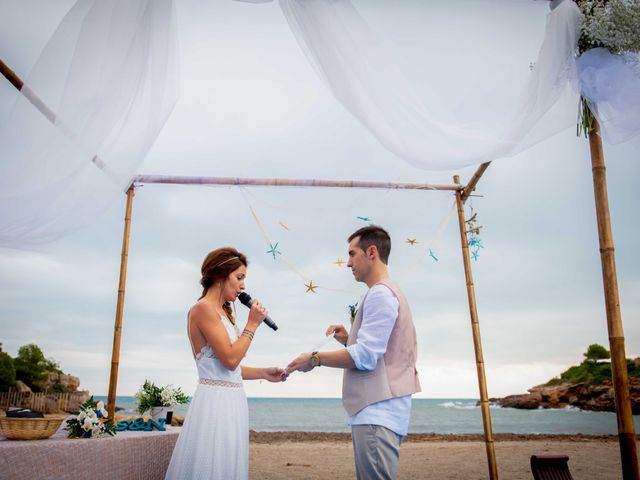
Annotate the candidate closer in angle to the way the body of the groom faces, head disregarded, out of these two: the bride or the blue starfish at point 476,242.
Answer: the bride

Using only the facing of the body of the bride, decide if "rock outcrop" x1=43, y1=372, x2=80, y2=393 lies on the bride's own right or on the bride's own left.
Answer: on the bride's own left

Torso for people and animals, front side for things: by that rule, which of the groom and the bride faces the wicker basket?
the groom

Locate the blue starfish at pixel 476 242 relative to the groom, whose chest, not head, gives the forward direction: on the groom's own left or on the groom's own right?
on the groom's own right

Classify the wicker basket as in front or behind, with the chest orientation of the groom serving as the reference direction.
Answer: in front

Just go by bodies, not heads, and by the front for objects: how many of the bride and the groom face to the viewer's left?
1

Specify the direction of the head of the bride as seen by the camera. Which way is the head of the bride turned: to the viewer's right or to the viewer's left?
to the viewer's right

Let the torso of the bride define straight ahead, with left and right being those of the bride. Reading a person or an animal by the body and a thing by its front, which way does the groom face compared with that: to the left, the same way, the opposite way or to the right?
the opposite way

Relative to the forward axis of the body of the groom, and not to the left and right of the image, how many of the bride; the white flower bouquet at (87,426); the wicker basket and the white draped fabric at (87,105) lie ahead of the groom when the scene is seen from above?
4

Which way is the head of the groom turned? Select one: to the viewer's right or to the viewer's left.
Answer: to the viewer's left

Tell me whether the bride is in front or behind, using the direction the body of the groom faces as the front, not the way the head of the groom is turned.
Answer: in front

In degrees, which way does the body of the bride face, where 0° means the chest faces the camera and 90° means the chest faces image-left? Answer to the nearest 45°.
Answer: approximately 270°

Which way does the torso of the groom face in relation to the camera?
to the viewer's left

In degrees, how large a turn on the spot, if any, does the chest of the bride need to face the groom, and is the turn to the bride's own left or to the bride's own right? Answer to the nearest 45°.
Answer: approximately 45° to the bride's own right
